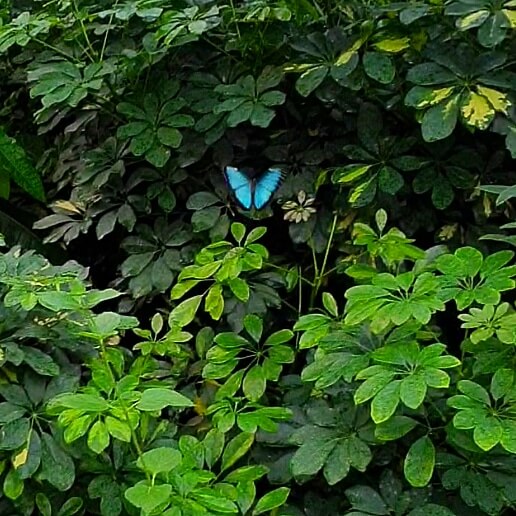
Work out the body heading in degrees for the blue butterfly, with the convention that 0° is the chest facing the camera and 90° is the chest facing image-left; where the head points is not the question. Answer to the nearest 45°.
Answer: approximately 180°
